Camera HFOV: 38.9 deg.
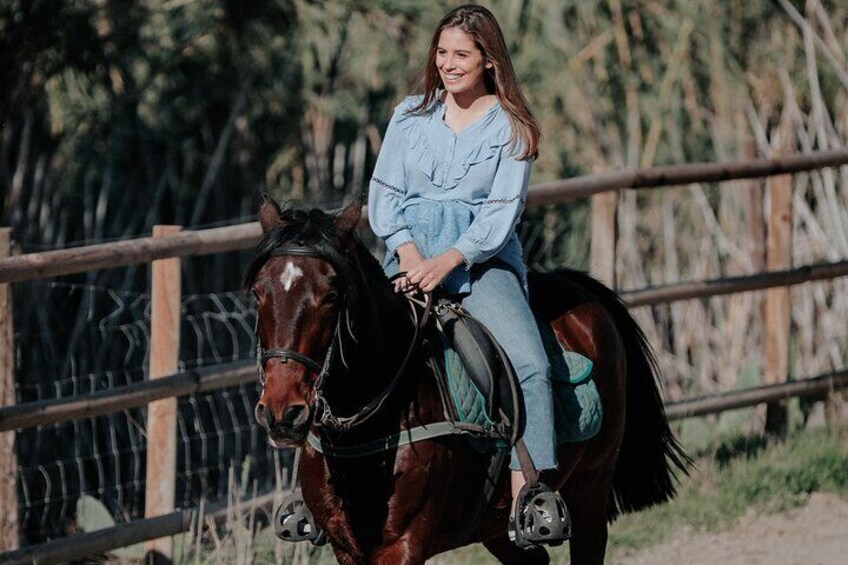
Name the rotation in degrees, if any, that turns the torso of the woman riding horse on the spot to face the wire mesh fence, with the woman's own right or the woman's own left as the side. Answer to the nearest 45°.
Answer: approximately 90° to the woman's own right

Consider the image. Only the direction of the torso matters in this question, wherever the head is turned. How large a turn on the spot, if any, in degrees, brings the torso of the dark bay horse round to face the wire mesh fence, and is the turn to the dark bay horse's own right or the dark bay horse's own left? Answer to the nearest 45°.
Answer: approximately 90° to the dark bay horse's own right

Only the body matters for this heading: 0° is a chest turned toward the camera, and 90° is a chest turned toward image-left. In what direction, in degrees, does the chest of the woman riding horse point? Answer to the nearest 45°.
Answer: approximately 45°
